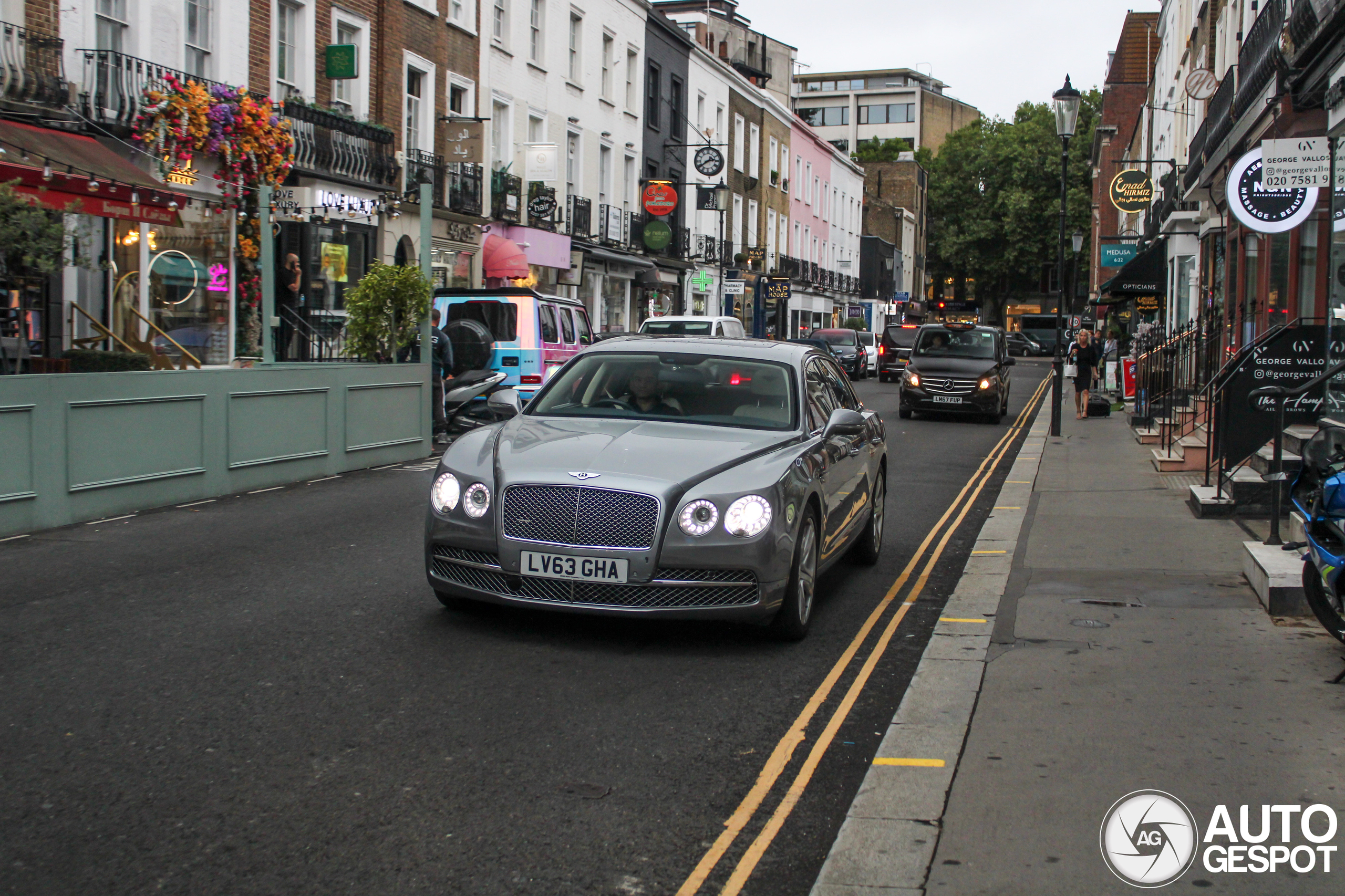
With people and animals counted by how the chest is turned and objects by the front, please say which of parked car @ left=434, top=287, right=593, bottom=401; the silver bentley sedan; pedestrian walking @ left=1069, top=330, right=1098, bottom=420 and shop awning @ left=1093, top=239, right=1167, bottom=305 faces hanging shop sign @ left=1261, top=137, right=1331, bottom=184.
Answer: the pedestrian walking

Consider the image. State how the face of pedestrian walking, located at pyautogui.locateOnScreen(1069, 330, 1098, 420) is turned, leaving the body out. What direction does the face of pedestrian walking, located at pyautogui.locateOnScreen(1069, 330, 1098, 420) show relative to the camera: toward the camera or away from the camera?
toward the camera

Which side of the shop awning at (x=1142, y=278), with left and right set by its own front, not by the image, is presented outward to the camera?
left

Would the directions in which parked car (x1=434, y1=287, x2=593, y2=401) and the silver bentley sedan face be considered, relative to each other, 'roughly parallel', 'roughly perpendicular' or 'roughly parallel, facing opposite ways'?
roughly parallel, facing opposite ways

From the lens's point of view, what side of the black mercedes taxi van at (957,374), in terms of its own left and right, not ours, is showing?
front

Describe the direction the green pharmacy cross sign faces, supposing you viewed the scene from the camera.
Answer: facing the viewer

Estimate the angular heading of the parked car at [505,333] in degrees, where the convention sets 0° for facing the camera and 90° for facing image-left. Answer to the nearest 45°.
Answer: approximately 225°

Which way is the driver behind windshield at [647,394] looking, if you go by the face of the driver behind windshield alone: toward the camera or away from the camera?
toward the camera

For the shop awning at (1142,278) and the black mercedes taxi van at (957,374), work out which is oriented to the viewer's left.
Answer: the shop awning
